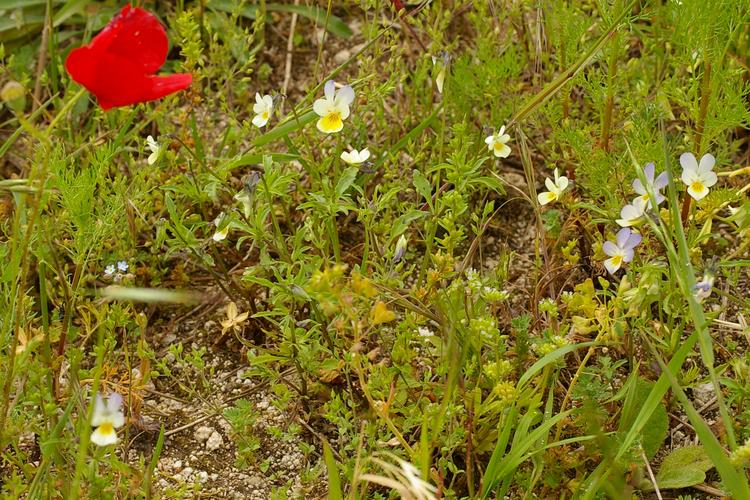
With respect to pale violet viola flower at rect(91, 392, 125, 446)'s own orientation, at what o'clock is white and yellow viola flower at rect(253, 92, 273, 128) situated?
The white and yellow viola flower is roughly at 7 o'clock from the pale violet viola flower.

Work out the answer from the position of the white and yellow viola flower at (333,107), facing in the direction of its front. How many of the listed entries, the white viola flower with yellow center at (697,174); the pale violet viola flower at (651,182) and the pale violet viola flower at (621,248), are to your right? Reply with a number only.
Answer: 0

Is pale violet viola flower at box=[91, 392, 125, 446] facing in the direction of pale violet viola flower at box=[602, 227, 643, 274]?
no

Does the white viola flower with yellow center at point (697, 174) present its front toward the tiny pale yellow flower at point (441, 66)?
no

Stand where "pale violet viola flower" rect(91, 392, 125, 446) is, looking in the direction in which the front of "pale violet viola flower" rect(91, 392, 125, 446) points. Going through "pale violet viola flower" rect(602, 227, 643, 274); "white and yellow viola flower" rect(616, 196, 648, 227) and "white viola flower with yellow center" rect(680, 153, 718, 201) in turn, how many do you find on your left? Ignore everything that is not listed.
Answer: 3

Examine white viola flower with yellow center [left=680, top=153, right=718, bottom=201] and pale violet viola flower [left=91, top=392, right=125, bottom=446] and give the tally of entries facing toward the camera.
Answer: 2

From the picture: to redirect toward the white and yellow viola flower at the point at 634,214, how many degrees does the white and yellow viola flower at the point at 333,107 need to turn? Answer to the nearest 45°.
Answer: approximately 45° to its left

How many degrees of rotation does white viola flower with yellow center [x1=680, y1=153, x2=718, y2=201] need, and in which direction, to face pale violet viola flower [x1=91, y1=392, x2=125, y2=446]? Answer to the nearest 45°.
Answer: approximately 45° to its right

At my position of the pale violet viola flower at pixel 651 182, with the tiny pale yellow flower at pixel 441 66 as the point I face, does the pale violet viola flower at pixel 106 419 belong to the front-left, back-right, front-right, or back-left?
front-left

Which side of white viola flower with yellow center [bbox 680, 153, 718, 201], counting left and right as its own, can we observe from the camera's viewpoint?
front

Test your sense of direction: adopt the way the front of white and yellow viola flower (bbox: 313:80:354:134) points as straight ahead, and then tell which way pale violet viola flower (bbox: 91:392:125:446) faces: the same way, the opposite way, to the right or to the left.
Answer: the same way

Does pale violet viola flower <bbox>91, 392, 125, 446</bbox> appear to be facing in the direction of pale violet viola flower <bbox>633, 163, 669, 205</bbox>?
no

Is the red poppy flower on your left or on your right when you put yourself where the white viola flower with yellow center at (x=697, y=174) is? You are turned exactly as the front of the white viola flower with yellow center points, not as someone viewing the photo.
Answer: on your right

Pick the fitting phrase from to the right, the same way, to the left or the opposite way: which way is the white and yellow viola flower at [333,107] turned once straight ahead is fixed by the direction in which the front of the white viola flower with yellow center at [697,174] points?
the same way

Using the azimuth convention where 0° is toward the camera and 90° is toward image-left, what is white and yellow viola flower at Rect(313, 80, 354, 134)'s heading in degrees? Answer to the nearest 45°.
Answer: approximately 0°
